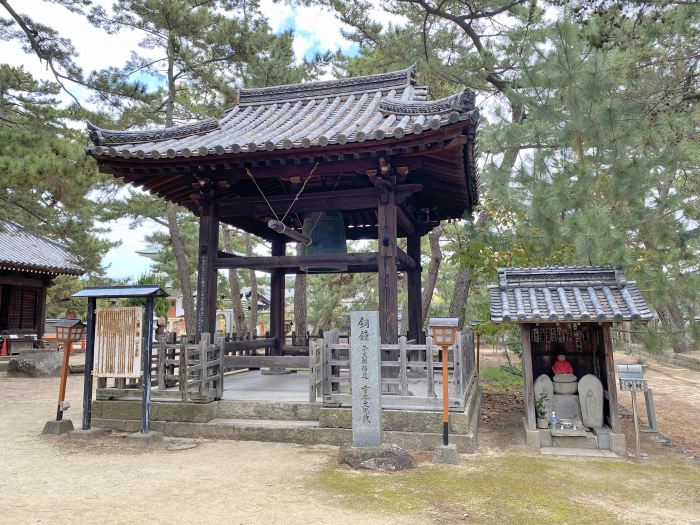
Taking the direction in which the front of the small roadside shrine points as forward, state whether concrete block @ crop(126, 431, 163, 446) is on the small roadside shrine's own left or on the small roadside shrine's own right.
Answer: on the small roadside shrine's own right

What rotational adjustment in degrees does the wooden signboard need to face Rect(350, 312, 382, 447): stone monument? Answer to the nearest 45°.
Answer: approximately 45° to its left

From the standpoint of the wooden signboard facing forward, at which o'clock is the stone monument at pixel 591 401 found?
The stone monument is roughly at 10 o'clock from the wooden signboard.

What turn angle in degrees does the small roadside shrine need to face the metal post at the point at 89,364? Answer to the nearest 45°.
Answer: approximately 90° to its right

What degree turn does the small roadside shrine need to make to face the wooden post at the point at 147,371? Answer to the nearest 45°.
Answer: approximately 90° to its right

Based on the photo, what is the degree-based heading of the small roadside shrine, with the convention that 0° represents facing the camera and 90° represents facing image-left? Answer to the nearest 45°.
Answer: approximately 0°

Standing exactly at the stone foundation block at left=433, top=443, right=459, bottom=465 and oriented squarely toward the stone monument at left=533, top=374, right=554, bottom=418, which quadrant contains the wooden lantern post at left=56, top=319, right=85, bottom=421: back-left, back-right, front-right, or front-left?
back-left

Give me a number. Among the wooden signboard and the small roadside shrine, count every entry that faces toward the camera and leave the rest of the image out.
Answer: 2

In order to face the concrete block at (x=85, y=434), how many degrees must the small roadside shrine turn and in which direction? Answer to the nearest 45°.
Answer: approximately 90° to its right

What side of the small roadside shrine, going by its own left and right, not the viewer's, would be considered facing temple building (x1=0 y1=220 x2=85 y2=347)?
right
